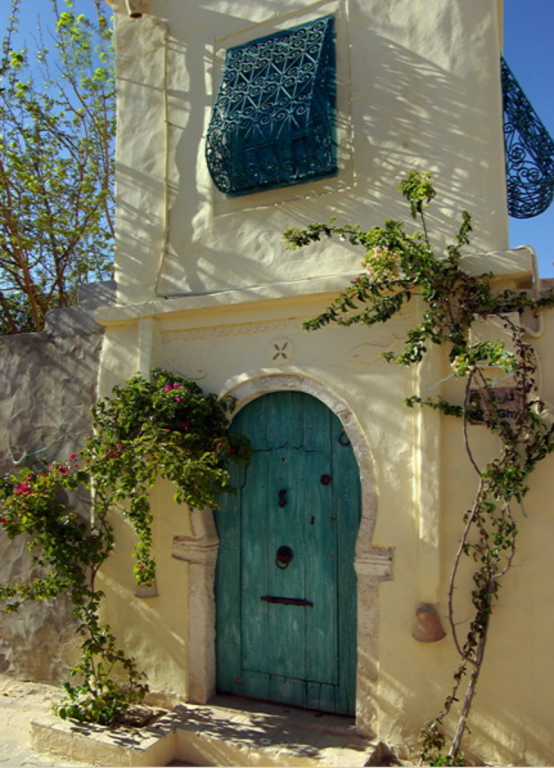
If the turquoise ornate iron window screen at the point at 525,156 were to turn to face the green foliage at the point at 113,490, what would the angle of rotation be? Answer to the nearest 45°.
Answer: approximately 135° to its right

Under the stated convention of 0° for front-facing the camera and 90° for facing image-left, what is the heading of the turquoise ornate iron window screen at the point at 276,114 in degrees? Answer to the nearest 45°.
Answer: approximately 45°

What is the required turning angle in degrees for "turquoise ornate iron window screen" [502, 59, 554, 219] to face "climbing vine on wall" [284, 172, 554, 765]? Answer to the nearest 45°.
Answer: approximately 90° to its right

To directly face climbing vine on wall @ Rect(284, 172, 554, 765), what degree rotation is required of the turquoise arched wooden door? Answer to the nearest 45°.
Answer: approximately 90° to its left

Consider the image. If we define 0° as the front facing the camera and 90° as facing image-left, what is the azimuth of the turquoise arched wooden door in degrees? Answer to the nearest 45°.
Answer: approximately 45°
